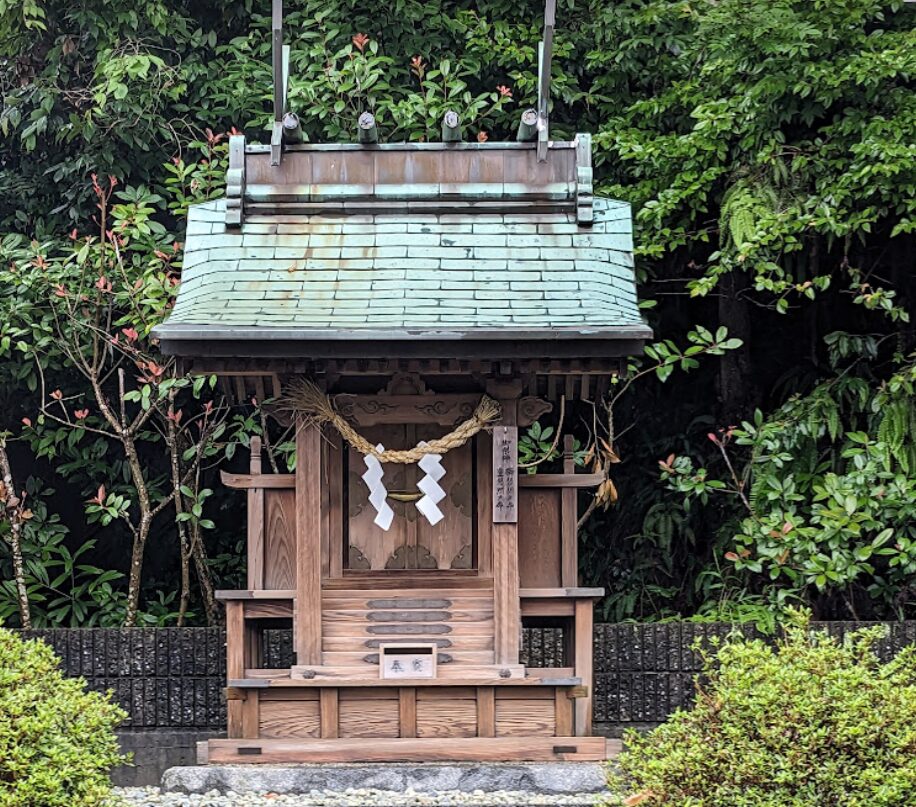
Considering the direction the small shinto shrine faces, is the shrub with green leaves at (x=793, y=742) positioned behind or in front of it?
in front

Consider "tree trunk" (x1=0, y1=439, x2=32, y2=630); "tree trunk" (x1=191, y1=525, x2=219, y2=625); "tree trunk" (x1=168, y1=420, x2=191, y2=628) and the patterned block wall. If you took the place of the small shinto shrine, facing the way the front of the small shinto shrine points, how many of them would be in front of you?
0

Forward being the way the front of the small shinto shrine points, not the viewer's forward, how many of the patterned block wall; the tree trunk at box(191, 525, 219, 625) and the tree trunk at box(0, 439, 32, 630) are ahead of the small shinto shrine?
0

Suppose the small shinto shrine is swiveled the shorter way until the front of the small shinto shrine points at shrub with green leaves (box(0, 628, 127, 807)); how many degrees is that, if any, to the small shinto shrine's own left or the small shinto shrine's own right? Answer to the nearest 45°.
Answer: approximately 45° to the small shinto shrine's own right

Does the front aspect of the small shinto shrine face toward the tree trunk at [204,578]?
no

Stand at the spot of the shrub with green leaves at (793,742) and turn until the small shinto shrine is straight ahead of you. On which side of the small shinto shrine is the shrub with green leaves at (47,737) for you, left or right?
left

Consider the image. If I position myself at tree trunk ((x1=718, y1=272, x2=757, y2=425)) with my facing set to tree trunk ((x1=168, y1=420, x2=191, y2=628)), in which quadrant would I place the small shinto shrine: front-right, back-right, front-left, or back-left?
front-left

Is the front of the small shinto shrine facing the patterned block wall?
no

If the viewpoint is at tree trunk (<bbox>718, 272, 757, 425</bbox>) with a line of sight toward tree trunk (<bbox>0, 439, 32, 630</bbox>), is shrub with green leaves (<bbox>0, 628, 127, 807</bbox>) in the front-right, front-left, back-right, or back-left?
front-left

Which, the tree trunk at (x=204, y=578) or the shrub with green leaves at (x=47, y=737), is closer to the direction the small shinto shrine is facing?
the shrub with green leaves

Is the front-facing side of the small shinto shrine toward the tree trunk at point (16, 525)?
no

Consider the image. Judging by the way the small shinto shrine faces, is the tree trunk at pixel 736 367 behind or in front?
behind

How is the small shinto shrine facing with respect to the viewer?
toward the camera

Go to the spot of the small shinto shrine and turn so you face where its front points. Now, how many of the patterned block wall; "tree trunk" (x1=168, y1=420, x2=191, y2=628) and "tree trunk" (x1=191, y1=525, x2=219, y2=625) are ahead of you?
0

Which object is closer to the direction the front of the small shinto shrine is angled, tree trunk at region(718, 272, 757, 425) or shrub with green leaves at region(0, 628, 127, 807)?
the shrub with green leaves
